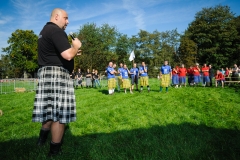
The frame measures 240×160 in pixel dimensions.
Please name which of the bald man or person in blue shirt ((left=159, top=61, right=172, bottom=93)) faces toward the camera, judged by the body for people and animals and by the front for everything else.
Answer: the person in blue shirt

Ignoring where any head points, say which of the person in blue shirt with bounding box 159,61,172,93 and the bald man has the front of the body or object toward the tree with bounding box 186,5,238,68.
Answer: the bald man

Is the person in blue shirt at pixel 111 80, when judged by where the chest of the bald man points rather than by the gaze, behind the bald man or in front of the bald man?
in front

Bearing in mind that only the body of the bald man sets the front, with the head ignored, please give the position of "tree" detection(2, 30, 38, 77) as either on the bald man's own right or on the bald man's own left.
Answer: on the bald man's own left

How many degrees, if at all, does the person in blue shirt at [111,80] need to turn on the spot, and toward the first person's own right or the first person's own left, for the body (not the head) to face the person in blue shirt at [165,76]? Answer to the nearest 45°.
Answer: approximately 45° to the first person's own left

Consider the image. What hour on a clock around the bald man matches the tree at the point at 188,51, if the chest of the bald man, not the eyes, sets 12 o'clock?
The tree is roughly at 12 o'clock from the bald man.

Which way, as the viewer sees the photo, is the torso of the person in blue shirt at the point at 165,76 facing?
toward the camera

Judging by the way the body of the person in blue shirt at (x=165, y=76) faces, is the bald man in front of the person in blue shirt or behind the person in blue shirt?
in front

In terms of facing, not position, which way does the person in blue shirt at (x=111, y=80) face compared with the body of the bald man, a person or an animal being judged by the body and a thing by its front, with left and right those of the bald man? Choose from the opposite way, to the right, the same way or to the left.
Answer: to the right

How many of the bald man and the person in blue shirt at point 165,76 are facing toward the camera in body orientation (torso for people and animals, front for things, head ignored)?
1

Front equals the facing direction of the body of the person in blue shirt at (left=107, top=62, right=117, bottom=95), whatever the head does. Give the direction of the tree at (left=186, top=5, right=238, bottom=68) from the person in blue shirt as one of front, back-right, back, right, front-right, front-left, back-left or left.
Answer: left

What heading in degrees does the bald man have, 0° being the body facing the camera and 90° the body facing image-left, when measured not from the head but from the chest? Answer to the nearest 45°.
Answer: approximately 225°

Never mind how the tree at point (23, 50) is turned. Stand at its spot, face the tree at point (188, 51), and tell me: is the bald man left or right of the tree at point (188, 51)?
right

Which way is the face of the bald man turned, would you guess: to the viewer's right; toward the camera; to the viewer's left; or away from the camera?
to the viewer's right

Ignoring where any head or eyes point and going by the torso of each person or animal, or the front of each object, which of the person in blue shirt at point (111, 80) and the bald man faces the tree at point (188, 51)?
the bald man

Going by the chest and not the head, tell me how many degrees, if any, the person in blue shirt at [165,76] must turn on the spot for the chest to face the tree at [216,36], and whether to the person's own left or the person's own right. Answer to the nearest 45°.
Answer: approximately 180°
